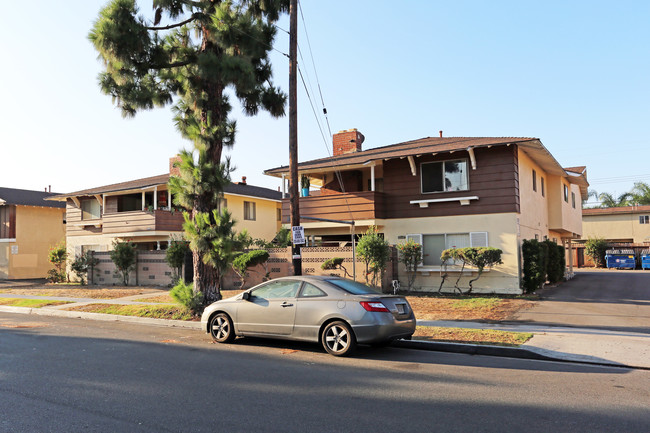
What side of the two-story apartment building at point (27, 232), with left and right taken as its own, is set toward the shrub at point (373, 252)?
left

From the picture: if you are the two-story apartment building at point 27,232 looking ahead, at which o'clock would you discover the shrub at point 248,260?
The shrub is roughly at 10 o'clock from the two-story apartment building.

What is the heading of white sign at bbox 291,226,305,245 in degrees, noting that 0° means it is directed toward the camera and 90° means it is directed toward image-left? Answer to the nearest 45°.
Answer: approximately 0°

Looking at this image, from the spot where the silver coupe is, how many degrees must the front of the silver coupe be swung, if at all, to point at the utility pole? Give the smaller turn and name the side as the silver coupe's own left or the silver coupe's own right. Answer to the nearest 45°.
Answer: approximately 45° to the silver coupe's own right

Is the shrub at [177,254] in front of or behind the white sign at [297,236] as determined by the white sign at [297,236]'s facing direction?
behind

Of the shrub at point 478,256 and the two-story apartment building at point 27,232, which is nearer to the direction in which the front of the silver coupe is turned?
the two-story apartment building

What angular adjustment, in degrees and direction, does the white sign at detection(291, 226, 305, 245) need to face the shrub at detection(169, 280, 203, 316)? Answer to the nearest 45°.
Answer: approximately 135° to its right

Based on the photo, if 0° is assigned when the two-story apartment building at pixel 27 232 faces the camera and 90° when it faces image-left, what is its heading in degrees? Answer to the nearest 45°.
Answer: approximately 45°

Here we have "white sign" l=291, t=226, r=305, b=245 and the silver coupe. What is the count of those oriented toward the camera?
1

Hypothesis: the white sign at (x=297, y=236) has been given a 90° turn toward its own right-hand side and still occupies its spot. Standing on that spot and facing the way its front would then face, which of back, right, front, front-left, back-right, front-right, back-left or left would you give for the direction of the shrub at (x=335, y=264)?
right

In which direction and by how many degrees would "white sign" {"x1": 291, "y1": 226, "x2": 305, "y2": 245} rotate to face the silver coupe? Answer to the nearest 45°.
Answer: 0° — it already faces it

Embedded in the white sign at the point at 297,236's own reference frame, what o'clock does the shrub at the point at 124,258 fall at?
The shrub is roughly at 5 o'clock from the white sign.
